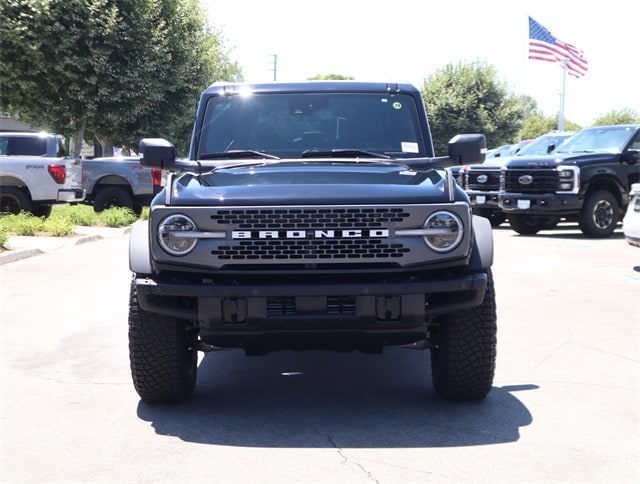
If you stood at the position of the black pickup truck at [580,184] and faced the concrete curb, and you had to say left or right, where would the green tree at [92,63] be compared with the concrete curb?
right

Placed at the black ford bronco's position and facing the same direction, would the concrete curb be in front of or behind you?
behind

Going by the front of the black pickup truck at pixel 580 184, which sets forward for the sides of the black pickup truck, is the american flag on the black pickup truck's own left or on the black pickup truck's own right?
on the black pickup truck's own right

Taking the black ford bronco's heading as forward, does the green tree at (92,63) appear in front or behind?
behind

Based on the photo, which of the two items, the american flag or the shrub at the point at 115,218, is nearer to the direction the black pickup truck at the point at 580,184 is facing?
the shrub

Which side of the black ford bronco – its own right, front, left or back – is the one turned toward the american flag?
back

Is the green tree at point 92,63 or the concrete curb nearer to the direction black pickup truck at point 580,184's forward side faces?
the concrete curb

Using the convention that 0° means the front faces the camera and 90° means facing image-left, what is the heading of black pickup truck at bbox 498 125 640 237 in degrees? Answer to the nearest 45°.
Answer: approximately 45°

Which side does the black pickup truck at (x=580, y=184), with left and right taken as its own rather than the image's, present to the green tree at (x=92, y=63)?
right

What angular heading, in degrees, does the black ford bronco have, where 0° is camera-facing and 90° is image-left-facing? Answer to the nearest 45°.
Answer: approximately 0°
